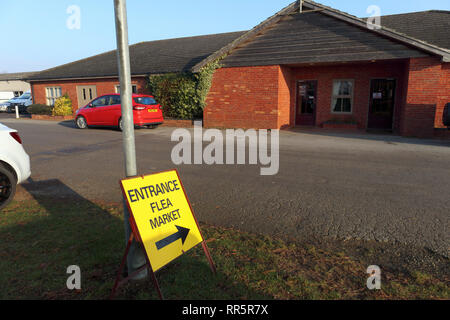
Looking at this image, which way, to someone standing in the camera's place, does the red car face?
facing away from the viewer and to the left of the viewer

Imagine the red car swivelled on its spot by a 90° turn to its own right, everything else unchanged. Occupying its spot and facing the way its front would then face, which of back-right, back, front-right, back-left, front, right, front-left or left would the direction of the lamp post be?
back-right

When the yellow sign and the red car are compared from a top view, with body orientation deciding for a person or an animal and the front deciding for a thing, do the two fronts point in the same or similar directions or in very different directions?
very different directions

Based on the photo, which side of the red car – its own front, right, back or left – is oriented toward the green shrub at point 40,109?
front

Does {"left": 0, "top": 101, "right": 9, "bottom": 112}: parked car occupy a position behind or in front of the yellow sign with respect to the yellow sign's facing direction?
behind

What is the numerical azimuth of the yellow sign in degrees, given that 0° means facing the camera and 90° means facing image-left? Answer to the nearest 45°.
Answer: approximately 315°

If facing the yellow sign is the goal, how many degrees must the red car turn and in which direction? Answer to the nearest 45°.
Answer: approximately 135° to its left

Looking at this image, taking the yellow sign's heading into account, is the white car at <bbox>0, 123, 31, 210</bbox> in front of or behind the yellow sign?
behind
